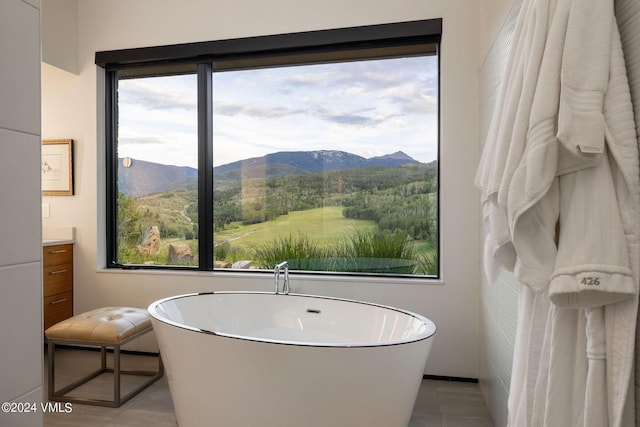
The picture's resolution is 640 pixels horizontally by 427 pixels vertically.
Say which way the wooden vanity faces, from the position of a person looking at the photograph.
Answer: facing the viewer and to the right of the viewer

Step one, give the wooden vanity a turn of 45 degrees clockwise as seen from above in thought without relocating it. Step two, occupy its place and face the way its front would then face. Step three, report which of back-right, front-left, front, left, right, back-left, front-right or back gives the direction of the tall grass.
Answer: front-left

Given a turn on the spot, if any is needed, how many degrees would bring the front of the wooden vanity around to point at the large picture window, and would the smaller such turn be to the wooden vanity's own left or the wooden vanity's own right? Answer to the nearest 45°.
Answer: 0° — it already faces it

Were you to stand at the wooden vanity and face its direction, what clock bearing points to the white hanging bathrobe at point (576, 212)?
The white hanging bathrobe is roughly at 1 o'clock from the wooden vanity.

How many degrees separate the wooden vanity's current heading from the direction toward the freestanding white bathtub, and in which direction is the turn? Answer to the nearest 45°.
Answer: approximately 45° to its right

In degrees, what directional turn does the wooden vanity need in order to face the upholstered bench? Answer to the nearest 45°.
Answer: approximately 45° to its right
